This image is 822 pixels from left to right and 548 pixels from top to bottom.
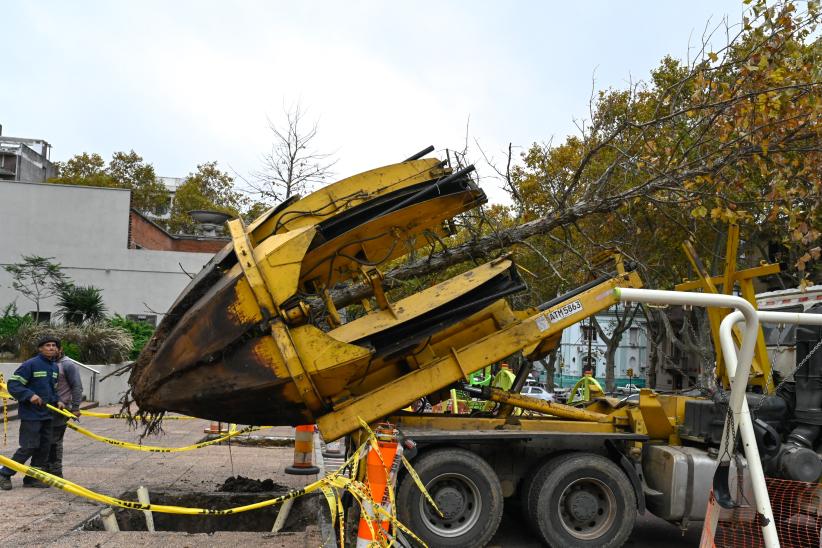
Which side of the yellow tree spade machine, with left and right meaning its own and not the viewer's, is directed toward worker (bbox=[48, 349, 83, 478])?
back

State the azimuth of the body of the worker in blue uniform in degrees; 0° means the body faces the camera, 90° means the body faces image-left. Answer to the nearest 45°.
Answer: approximately 315°

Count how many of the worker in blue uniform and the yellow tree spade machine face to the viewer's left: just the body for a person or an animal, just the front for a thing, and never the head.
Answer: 0

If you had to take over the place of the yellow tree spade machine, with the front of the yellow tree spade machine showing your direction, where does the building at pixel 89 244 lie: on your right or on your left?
on your left

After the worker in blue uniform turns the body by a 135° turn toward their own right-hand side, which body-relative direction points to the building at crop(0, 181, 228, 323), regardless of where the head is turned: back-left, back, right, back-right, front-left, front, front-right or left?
right

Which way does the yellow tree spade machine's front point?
to the viewer's right

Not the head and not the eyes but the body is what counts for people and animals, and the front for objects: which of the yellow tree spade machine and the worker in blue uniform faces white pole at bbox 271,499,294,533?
the worker in blue uniform

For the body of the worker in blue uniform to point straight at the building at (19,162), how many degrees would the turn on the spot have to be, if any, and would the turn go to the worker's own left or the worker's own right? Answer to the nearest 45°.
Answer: approximately 135° to the worker's own left

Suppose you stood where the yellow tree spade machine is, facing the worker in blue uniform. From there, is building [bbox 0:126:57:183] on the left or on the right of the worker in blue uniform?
right

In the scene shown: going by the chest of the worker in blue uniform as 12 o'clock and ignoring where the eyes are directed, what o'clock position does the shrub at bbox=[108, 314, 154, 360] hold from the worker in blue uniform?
The shrub is roughly at 8 o'clock from the worker in blue uniform.
